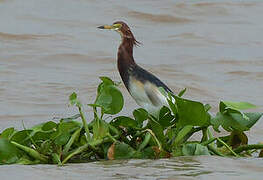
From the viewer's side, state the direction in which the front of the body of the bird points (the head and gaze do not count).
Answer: to the viewer's left
